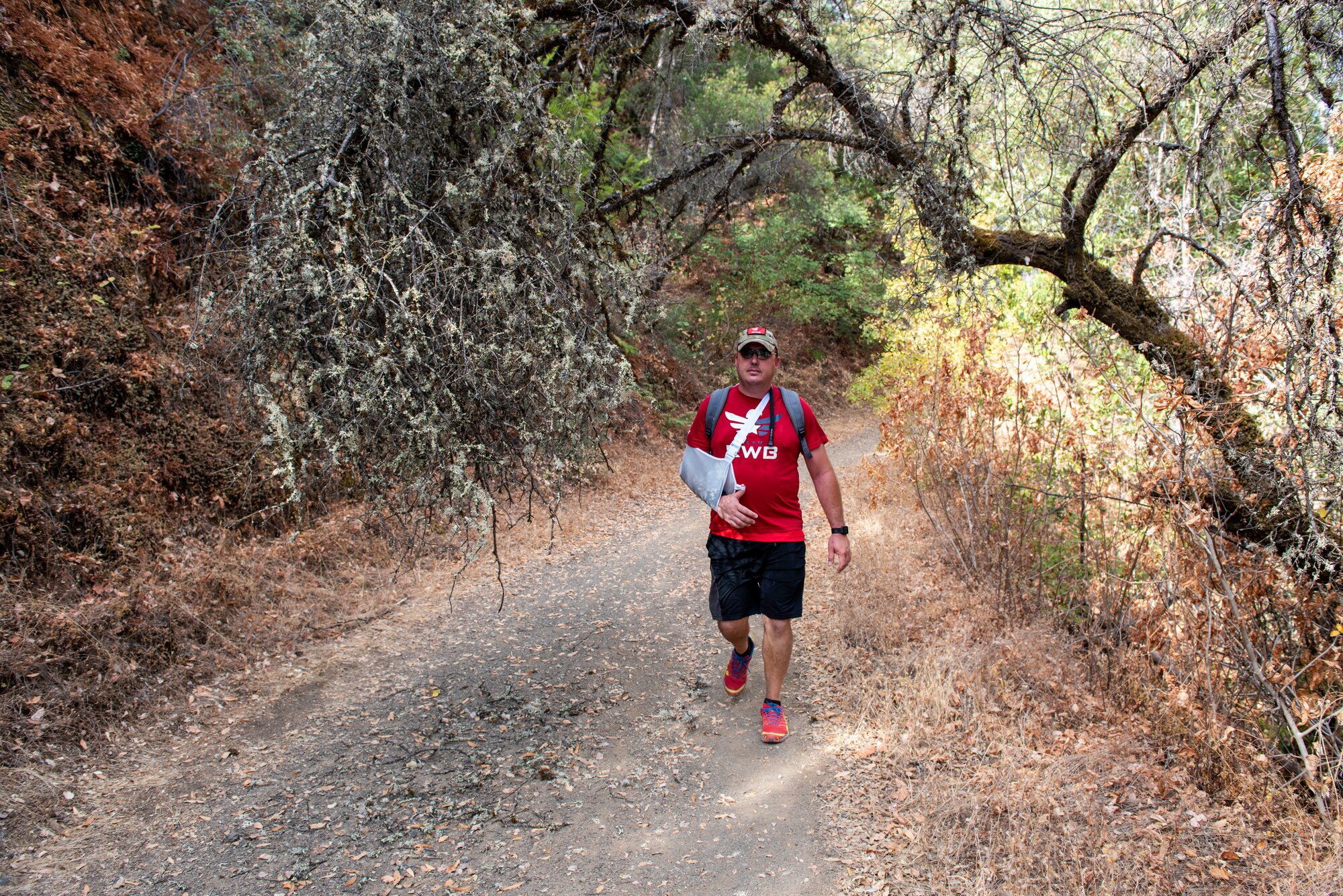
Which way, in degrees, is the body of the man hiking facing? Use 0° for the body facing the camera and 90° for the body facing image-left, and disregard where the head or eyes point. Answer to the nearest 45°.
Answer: approximately 0°
